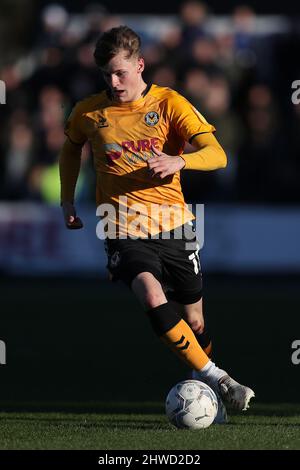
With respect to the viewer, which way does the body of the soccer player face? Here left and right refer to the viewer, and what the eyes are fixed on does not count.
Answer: facing the viewer
